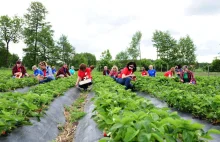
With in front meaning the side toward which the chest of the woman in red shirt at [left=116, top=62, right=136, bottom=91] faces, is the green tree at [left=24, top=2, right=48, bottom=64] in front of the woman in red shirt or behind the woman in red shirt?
behind

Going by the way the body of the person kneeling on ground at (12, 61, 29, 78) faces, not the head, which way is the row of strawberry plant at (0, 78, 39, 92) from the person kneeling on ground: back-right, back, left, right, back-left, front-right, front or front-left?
front

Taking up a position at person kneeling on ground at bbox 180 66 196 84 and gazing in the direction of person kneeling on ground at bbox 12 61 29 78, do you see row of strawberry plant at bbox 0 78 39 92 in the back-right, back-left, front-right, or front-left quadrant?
front-left

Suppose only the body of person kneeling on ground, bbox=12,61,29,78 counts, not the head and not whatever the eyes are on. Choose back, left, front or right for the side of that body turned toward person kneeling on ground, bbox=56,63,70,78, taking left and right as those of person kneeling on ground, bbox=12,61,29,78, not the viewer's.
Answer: left

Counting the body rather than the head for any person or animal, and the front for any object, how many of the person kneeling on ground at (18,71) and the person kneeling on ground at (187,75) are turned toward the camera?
2

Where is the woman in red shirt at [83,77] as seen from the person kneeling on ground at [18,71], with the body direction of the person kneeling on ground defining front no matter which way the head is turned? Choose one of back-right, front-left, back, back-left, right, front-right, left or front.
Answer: front-left

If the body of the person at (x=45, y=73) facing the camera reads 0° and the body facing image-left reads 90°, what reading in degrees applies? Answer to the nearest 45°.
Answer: approximately 45°

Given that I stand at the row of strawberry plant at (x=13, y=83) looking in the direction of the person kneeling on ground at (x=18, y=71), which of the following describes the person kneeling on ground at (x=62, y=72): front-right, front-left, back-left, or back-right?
front-right

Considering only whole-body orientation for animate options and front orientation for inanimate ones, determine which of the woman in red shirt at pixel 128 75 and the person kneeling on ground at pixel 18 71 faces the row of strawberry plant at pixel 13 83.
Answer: the person kneeling on ground

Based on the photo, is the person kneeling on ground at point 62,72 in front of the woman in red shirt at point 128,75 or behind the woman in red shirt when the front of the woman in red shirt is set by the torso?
behind

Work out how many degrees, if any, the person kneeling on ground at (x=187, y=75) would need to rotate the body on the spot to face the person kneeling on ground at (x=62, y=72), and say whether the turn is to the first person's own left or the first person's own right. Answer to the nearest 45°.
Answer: approximately 90° to the first person's own right

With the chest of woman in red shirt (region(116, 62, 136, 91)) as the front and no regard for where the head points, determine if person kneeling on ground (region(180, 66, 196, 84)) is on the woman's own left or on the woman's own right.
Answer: on the woman's own left

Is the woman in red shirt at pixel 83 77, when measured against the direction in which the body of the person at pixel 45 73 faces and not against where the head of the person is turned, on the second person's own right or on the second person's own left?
on the second person's own left

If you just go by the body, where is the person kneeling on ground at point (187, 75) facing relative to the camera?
toward the camera

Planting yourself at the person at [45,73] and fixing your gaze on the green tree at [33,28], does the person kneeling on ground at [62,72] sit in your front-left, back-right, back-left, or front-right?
front-right
